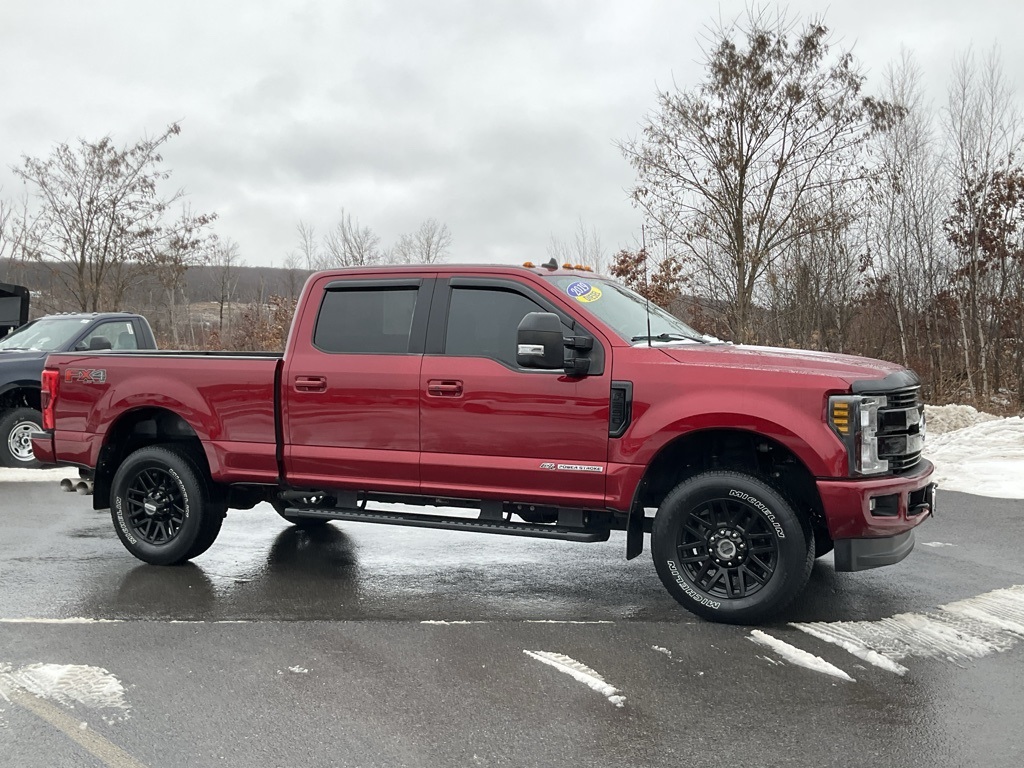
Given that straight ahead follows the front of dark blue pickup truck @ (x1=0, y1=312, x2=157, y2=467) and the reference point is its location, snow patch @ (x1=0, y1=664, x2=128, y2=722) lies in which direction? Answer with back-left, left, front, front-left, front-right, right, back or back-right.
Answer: front-left

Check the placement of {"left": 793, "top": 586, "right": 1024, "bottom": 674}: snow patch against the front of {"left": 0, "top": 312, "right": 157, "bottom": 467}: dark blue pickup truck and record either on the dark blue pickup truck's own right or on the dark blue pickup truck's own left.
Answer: on the dark blue pickup truck's own left

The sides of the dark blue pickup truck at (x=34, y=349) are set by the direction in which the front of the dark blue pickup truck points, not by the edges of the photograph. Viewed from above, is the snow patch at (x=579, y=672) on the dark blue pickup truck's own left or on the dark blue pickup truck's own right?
on the dark blue pickup truck's own left

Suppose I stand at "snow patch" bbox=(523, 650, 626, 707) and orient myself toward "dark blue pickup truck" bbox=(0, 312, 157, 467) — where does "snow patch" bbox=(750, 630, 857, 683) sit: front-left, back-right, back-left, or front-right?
back-right

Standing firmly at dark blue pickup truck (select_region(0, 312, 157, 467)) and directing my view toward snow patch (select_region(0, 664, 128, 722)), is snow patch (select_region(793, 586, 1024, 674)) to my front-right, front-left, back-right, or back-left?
front-left

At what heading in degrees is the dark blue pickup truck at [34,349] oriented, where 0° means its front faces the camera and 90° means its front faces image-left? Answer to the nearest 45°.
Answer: approximately 45°

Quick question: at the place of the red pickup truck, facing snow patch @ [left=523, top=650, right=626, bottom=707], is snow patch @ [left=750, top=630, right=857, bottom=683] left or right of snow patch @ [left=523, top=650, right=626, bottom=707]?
left
